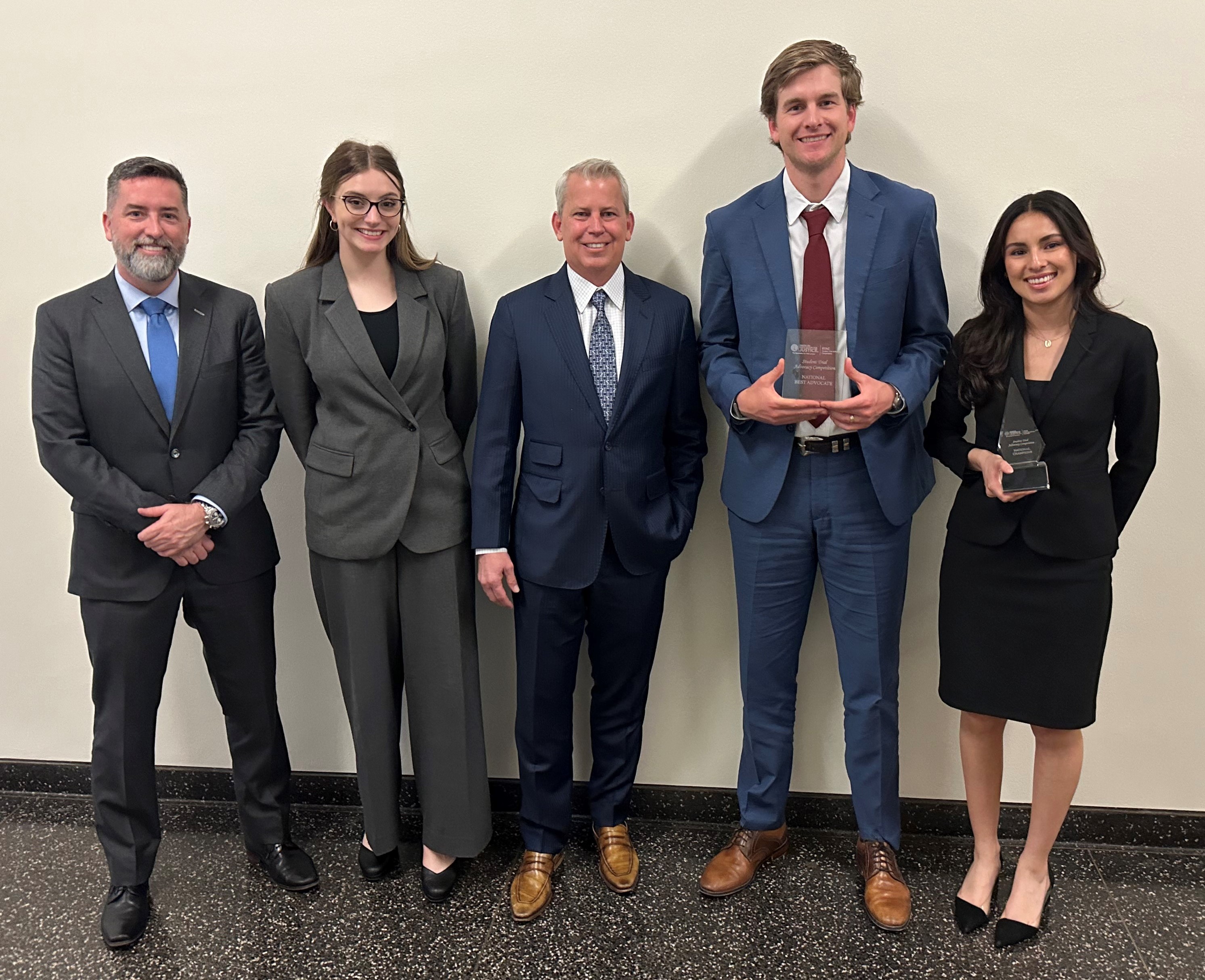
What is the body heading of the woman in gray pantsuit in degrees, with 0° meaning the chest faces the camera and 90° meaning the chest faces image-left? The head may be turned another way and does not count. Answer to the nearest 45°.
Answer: approximately 0°

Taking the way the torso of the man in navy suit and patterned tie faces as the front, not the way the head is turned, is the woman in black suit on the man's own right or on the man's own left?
on the man's own left

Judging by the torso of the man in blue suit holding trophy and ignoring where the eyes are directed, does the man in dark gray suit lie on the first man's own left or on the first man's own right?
on the first man's own right

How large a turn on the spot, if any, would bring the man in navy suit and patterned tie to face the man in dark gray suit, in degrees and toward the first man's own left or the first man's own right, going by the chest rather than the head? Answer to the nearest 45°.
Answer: approximately 90° to the first man's own right

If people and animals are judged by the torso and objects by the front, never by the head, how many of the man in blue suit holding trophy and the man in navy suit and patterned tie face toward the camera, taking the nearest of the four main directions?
2
